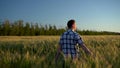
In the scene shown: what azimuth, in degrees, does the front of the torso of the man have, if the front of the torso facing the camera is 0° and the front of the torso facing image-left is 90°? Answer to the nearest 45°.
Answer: approximately 225°
